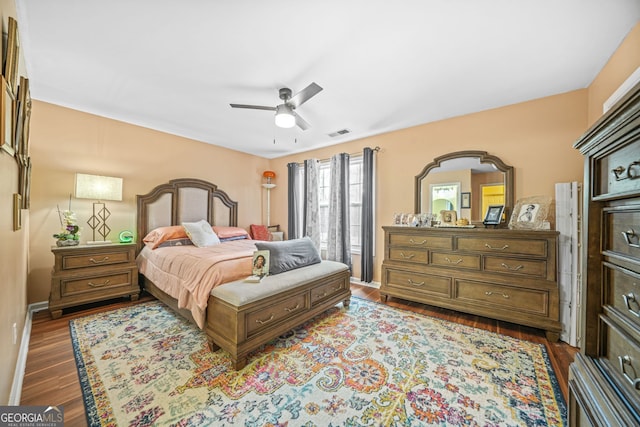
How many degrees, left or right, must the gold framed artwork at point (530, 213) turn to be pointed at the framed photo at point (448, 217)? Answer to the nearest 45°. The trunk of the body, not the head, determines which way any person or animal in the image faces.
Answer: approximately 90° to its right

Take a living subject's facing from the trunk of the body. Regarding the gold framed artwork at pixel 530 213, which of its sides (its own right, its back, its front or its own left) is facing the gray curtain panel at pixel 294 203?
right

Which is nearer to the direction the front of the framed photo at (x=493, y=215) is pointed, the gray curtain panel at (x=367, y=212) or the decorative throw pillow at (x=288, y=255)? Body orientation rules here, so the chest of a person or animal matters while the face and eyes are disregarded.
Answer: the decorative throw pillow
